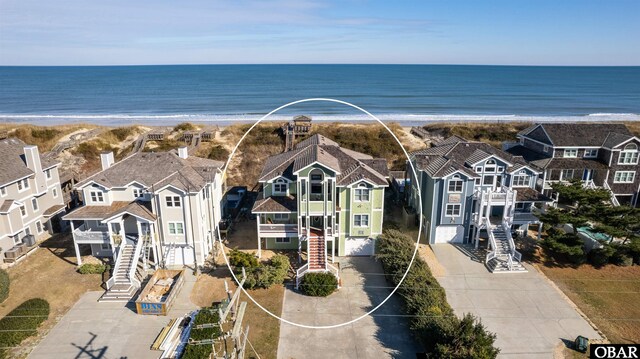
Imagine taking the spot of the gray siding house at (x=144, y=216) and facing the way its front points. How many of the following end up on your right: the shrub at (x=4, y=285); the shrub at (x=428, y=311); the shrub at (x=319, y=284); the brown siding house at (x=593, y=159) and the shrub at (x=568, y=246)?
1

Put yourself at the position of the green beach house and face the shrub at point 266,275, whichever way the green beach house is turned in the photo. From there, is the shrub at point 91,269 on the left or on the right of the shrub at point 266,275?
right

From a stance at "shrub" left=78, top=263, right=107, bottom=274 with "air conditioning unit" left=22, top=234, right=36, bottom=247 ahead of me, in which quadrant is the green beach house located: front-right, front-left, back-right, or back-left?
back-right

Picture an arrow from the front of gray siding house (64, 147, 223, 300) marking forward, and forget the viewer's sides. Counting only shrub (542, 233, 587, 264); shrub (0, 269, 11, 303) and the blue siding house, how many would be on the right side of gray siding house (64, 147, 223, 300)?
1

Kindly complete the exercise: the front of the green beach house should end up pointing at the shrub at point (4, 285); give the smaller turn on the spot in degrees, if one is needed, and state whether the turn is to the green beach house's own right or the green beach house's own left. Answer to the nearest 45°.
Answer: approximately 90° to the green beach house's own right

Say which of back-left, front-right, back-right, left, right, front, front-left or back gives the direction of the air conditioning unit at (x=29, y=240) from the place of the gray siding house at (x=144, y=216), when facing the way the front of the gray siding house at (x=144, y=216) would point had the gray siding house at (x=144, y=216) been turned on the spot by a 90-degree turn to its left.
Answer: back-left

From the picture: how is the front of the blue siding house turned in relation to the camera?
facing the viewer

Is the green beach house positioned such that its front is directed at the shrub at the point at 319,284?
yes

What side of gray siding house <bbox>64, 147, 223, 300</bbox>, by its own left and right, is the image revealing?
front

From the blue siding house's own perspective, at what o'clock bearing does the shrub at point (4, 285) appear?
The shrub is roughly at 2 o'clock from the blue siding house.

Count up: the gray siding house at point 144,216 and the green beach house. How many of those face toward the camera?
2

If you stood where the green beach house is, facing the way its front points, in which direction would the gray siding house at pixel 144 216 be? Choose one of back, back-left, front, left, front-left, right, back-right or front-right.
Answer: right

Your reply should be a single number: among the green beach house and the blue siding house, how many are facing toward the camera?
2
